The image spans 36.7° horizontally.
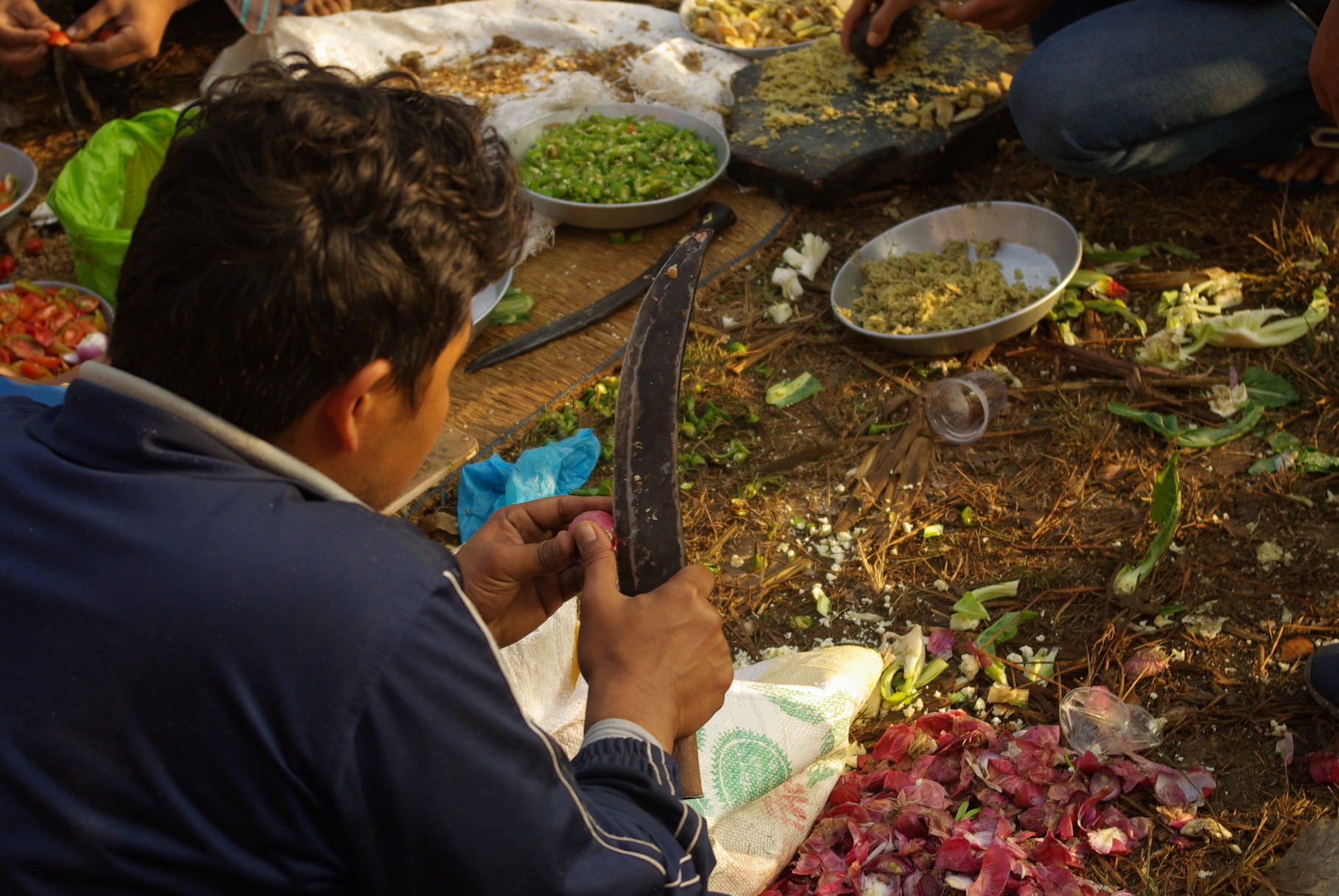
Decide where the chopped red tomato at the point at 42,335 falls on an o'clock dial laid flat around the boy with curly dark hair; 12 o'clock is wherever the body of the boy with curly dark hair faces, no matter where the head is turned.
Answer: The chopped red tomato is roughly at 10 o'clock from the boy with curly dark hair.

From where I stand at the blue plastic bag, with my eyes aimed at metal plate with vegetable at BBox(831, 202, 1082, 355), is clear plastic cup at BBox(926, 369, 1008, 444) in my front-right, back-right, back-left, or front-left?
front-right

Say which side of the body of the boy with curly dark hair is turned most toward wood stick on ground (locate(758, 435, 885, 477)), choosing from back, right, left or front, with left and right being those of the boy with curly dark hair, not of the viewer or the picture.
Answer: front

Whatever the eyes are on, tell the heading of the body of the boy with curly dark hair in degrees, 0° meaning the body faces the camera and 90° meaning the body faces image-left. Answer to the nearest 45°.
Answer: approximately 225°

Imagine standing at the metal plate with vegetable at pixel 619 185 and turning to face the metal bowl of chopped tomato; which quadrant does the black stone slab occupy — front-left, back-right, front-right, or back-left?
back-right

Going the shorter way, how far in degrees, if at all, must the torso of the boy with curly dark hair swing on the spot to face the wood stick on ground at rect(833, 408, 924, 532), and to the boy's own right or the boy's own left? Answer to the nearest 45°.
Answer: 0° — they already face it

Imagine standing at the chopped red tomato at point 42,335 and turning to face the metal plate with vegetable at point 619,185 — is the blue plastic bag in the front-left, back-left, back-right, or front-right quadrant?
front-right

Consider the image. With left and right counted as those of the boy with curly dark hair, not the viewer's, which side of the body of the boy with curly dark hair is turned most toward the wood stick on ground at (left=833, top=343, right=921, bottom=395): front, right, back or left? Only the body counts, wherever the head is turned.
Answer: front

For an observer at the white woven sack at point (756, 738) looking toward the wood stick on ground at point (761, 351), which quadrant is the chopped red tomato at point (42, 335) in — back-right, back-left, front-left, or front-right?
front-left

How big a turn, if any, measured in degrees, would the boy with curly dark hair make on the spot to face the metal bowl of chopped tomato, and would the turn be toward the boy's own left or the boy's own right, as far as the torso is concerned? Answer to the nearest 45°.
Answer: approximately 45° to the boy's own left

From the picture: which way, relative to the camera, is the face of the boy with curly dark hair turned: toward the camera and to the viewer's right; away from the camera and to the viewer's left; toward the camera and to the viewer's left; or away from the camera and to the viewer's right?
away from the camera and to the viewer's right

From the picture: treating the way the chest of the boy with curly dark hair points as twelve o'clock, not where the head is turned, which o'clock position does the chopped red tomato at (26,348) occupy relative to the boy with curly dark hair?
The chopped red tomato is roughly at 10 o'clock from the boy with curly dark hair.

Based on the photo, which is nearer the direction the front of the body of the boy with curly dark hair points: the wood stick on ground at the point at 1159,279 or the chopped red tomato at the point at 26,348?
the wood stick on ground
